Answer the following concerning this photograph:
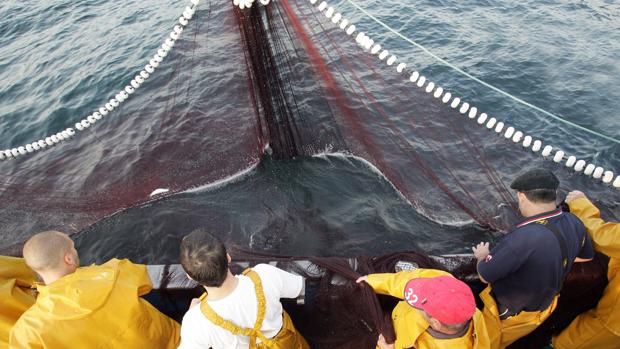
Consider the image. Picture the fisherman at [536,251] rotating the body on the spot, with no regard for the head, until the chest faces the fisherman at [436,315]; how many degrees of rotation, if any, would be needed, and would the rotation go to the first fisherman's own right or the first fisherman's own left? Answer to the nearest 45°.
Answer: approximately 90° to the first fisherman's own left

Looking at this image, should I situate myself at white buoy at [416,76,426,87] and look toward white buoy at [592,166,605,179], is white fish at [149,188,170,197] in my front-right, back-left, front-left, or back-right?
back-right

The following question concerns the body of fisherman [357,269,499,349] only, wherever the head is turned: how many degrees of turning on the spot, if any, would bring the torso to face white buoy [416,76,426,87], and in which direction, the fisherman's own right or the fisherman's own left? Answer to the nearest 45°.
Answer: approximately 45° to the fisherman's own right

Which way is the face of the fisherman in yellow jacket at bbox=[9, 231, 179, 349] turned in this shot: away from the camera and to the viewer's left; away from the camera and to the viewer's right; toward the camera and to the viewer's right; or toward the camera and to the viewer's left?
away from the camera and to the viewer's right

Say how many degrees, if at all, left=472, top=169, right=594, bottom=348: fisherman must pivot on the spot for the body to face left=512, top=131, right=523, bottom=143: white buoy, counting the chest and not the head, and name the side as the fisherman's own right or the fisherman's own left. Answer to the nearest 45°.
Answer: approximately 45° to the fisherman's own right

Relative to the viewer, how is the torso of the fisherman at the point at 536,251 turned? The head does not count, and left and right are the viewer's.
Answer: facing away from the viewer and to the left of the viewer

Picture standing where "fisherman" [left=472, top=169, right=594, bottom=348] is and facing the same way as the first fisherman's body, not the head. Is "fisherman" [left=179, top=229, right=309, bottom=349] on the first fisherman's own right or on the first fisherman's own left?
on the first fisherman's own left

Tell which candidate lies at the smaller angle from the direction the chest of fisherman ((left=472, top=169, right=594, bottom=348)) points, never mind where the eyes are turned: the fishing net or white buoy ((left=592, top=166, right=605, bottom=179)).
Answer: the fishing net

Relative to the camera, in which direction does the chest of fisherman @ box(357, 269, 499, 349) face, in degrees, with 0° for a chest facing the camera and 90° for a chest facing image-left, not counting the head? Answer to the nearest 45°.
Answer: approximately 135°
